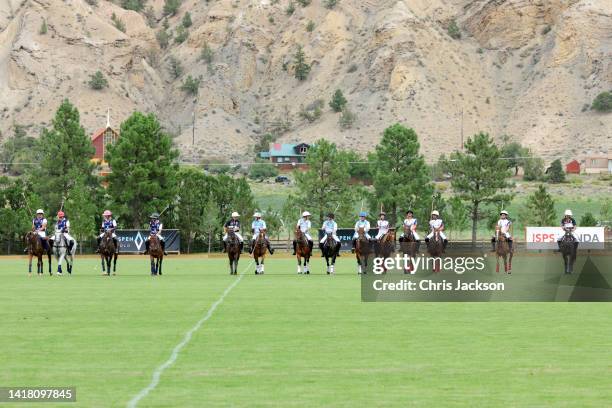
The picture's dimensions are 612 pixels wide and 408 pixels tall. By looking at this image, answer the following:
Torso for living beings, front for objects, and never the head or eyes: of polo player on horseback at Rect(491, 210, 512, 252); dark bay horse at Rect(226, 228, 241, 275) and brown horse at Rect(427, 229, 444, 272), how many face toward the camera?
3

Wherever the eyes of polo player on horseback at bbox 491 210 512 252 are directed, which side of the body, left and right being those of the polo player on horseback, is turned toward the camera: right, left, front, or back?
front

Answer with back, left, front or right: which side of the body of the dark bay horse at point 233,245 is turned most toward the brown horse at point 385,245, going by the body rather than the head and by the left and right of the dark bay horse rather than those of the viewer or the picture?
left

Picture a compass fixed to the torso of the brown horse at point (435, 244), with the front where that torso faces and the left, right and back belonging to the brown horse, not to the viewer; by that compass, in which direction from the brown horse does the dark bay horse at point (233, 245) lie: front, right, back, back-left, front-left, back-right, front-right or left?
right

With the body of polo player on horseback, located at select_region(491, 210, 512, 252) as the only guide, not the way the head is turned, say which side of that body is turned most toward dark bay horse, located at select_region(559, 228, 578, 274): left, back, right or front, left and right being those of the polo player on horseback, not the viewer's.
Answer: left

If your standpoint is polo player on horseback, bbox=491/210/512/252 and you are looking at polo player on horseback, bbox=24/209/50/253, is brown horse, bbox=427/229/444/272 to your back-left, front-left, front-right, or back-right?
front-left

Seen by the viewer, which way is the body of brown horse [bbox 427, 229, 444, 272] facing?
toward the camera

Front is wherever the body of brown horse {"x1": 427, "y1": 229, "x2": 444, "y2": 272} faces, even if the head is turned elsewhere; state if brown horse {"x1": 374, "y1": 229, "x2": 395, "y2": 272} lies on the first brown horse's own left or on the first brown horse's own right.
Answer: on the first brown horse's own right

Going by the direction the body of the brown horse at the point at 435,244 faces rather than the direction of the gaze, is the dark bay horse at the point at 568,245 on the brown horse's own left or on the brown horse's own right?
on the brown horse's own left

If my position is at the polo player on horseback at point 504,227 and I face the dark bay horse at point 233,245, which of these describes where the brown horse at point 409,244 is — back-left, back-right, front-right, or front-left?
front-left

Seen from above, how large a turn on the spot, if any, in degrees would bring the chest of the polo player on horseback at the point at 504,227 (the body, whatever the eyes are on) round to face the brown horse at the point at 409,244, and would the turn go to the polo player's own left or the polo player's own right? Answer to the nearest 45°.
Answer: approximately 45° to the polo player's own right

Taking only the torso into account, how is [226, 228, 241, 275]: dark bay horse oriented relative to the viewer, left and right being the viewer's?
facing the viewer
